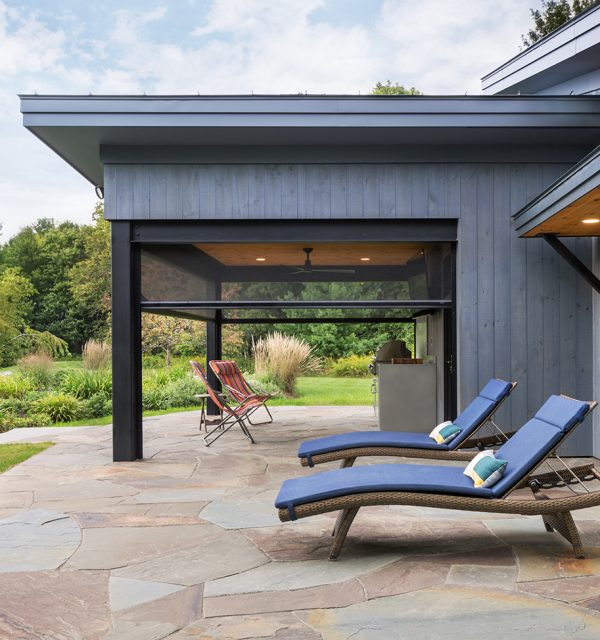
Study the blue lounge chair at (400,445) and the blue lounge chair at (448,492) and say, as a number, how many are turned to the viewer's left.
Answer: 2

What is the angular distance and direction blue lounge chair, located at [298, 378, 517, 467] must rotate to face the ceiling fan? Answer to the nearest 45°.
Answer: approximately 45° to its right

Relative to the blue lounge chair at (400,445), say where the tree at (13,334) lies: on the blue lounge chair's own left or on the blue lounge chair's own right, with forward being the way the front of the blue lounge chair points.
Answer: on the blue lounge chair's own right

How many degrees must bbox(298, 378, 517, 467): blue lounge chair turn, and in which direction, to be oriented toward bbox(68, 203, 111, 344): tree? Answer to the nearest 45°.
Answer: approximately 45° to its right

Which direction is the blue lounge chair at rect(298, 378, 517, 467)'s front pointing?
to the viewer's left

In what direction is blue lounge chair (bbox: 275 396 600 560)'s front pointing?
to the viewer's left

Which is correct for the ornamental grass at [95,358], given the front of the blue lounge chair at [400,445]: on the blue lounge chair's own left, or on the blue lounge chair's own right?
on the blue lounge chair's own right
